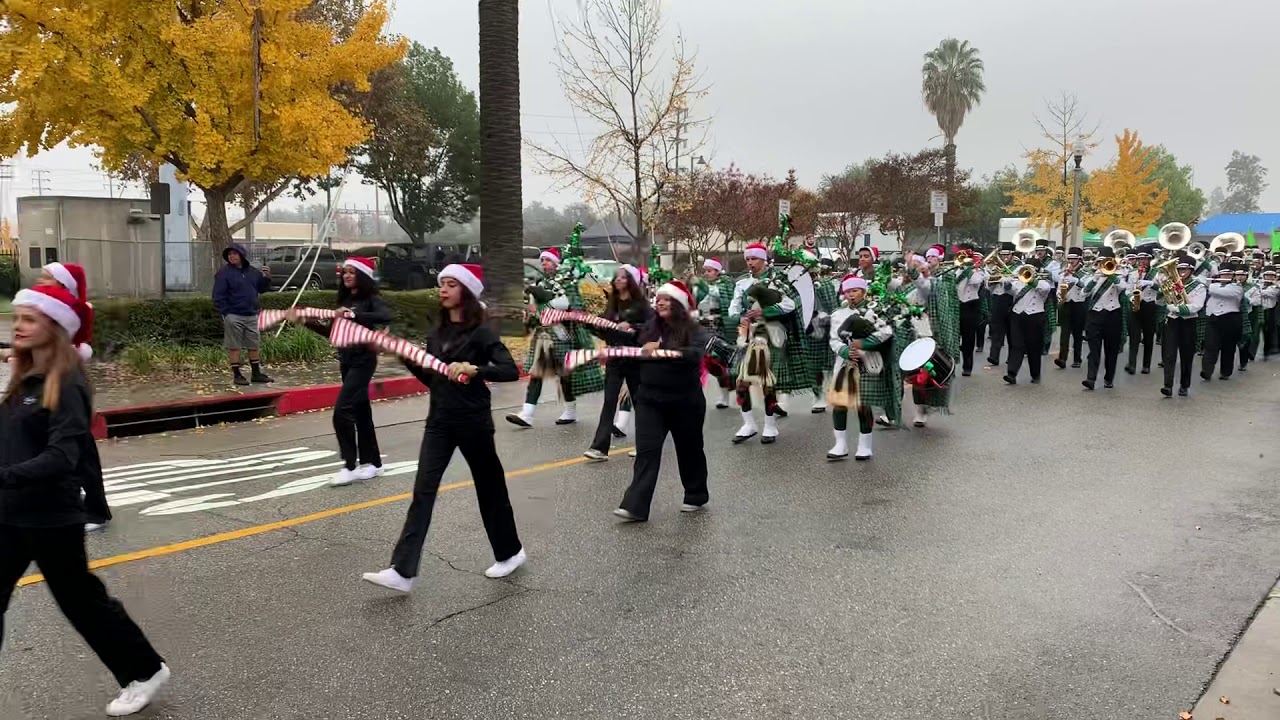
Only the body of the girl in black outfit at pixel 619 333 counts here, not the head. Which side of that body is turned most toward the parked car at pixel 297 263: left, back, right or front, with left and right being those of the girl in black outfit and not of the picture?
right

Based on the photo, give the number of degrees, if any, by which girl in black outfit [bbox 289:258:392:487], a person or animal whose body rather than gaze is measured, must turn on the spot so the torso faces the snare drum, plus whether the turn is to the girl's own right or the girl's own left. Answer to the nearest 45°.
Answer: approximately 135° to the girl's own left

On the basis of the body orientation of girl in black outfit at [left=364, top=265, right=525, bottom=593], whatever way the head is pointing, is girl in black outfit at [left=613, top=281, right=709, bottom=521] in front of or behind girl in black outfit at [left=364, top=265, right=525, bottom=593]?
behind

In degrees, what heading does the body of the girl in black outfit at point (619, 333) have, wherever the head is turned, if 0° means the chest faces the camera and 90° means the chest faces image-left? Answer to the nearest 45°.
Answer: approximately 45°

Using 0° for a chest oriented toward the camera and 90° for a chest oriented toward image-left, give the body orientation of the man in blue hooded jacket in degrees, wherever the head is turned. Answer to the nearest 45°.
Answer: approximately 315°

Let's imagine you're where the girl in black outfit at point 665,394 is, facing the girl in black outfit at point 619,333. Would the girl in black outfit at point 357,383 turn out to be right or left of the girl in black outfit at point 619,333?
left

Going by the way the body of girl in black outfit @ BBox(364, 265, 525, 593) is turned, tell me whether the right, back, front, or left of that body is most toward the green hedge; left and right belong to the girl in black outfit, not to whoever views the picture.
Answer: right

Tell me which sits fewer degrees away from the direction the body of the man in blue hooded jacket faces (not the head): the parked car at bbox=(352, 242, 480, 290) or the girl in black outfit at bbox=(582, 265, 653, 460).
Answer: the girl in black outfit

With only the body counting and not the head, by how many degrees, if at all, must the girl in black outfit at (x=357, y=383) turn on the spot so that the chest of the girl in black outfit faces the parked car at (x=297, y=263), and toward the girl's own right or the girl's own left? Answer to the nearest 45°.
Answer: approximately 135° to the girl's own right

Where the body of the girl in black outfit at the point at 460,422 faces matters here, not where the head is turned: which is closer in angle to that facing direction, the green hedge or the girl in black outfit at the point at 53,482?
the girl in black outfit
